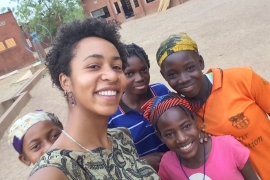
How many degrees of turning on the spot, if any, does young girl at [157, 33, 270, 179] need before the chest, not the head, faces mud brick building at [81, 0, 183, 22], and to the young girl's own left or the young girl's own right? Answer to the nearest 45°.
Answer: approximately 135° to the young girl's own right

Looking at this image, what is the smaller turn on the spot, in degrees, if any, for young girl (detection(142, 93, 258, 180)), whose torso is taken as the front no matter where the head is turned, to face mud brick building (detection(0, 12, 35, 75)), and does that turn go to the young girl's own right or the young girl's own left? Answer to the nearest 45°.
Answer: approximately 135° to the young girl's own right

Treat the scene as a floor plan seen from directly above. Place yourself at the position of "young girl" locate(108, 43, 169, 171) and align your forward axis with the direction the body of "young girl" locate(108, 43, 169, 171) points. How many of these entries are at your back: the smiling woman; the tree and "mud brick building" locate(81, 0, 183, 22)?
2

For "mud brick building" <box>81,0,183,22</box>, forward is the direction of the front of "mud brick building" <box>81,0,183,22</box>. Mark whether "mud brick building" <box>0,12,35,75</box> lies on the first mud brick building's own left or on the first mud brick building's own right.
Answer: on the first mud brick building's own right

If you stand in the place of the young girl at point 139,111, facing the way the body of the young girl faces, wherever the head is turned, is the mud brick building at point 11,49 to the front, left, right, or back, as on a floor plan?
back

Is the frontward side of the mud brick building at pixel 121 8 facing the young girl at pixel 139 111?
yes

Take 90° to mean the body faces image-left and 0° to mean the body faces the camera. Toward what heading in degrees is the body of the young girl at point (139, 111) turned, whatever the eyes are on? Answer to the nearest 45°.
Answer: approximately 0°

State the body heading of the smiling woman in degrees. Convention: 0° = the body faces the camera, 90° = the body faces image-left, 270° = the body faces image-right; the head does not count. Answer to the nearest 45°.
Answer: approximately 315°

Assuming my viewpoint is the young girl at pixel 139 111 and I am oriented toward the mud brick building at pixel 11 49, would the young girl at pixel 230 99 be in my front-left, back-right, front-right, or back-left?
back-right
